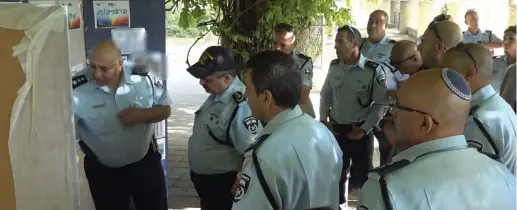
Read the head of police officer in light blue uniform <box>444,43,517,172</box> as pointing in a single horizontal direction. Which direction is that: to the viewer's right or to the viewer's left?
to the viewer's left

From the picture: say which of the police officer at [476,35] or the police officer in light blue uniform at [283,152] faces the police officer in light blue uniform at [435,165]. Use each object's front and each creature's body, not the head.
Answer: the police officer

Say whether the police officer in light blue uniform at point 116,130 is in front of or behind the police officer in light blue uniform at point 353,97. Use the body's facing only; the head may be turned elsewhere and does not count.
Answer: in front

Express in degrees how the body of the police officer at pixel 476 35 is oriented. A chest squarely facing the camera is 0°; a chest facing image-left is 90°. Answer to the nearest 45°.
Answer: approximately 0°

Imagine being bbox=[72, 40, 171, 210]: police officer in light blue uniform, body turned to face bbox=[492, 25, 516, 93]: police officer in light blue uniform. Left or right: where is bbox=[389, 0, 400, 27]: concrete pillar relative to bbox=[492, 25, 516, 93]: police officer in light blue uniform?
left

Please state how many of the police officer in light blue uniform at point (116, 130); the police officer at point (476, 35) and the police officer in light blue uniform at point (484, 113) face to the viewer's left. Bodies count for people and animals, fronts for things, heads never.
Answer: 1

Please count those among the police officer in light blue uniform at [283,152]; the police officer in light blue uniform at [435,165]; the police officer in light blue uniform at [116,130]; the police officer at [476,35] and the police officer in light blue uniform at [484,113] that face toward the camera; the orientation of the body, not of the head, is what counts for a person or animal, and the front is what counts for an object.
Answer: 2

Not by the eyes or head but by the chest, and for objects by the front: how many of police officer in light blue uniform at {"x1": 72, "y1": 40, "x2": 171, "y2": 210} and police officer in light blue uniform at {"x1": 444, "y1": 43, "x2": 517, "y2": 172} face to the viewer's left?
1

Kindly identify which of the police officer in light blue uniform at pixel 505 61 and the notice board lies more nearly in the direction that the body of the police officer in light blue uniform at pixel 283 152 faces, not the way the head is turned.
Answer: the notice board

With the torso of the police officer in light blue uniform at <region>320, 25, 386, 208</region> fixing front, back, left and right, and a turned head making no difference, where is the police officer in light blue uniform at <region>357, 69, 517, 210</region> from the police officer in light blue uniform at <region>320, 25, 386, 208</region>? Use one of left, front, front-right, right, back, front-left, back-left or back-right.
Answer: front-left

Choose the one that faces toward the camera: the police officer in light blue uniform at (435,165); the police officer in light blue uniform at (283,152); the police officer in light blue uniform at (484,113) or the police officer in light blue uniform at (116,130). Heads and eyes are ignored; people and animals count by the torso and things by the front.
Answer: the police officer in light blue uniform at (116,130)

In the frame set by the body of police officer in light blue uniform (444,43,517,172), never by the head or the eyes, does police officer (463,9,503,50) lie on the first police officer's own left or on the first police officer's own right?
on the first police officer's own right

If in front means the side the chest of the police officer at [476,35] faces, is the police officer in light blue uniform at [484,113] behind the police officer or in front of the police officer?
in front
